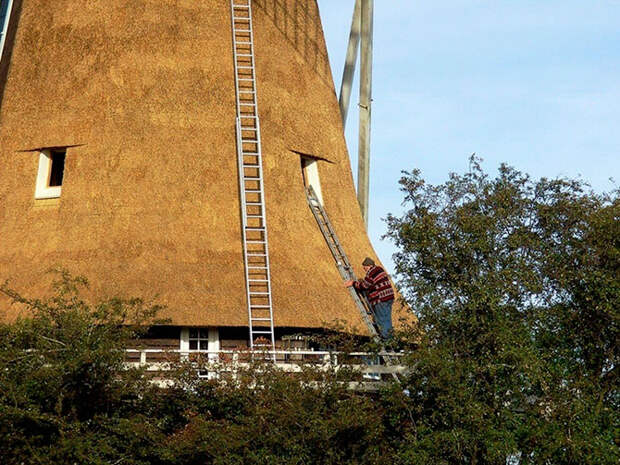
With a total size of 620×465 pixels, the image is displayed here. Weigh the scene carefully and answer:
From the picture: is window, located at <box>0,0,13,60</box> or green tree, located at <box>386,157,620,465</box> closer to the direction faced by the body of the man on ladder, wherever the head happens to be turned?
the window

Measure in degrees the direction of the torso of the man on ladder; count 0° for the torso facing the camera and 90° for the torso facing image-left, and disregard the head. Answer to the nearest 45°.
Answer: approximately 90°

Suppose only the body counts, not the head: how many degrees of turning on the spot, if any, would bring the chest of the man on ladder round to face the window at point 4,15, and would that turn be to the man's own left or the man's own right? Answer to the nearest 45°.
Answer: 0° — they already face it
